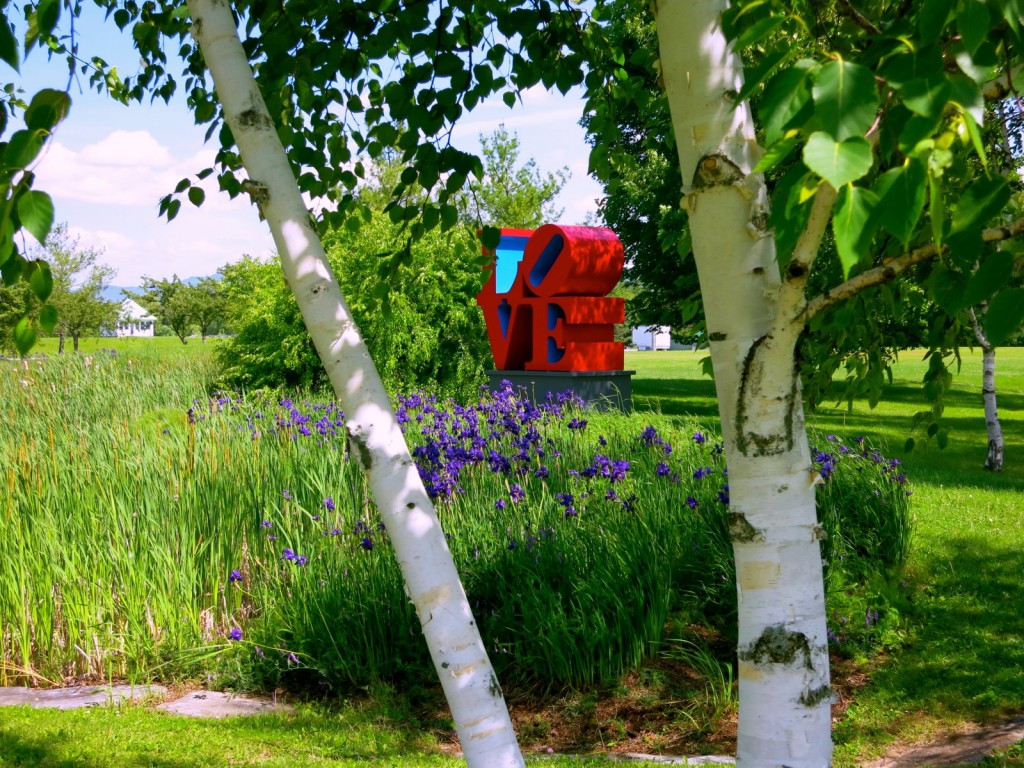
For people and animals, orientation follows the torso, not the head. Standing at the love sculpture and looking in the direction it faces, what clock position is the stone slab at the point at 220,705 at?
The stone slab is roughly at 11 o'clock from the love sculpture.

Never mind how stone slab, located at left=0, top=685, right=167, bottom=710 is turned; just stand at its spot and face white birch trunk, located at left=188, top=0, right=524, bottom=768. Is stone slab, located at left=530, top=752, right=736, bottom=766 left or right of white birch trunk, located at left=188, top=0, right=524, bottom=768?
left

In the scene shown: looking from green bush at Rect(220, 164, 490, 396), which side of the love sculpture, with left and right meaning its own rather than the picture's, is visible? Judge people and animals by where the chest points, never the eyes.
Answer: right

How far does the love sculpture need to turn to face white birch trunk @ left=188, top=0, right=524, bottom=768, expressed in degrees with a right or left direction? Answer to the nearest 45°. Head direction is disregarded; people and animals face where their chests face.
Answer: approximately 45° to its left

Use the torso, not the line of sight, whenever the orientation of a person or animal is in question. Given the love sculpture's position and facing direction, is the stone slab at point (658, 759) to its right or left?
on its left

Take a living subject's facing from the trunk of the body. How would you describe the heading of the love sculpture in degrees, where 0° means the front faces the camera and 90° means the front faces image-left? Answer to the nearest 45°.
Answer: approximately 45°

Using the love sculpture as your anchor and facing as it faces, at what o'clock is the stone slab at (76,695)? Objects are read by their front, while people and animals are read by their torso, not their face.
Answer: The stone slab is roughly at 11 o'clock from the love sculpture.
